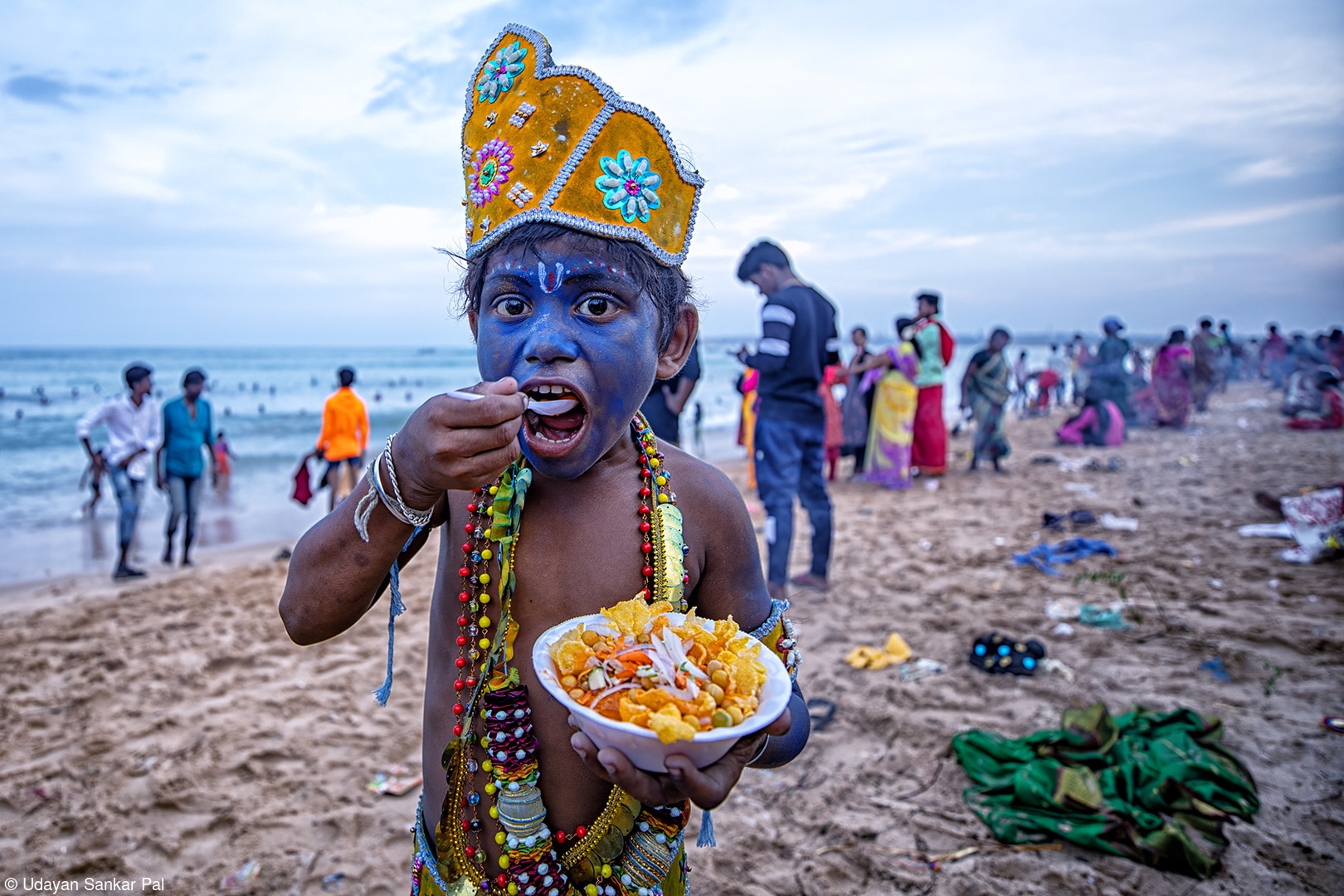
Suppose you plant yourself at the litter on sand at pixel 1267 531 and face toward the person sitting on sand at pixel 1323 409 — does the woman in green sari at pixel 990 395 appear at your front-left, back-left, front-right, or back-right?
front-left

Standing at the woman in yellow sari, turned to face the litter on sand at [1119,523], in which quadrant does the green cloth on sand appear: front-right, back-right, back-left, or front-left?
front-right

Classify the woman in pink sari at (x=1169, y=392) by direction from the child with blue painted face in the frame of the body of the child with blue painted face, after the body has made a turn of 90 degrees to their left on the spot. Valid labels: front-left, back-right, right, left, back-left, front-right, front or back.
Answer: front-left

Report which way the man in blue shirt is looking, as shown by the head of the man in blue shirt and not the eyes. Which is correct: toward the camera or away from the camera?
toward the camera

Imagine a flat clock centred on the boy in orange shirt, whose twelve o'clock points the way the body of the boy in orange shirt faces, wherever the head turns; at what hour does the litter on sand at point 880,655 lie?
The litter on sand is roughly at 5 o'clock from the boy in orange shirt.

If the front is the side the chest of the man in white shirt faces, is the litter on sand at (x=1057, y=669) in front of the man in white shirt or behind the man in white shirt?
in front

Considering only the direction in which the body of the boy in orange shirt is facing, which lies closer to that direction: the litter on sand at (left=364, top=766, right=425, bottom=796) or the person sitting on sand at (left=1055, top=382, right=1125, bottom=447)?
the person sitting on sand

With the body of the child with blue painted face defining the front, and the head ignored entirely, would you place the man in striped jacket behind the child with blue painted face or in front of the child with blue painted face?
behind

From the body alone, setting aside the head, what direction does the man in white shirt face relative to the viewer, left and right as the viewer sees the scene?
facing the viewer and to the right of the viewer

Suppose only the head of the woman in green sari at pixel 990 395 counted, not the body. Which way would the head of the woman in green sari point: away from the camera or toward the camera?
toward the camera
